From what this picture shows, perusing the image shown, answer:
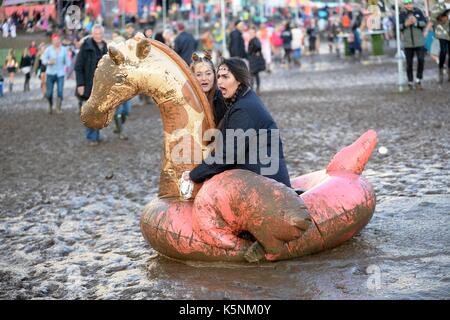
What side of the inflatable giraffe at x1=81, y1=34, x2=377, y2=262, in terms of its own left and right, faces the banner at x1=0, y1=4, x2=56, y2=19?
right

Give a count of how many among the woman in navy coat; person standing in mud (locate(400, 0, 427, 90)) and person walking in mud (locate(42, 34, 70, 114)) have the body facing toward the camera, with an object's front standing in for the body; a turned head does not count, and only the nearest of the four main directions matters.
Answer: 2

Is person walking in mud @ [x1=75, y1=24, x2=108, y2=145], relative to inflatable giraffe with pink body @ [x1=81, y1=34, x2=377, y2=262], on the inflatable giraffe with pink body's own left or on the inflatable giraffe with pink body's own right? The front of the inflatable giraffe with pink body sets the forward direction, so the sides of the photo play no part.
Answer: on the inflatable giraffe with pink body's own right

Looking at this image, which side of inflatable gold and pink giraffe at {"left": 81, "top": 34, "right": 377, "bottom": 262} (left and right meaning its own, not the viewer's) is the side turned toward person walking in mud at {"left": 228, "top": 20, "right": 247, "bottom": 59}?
right

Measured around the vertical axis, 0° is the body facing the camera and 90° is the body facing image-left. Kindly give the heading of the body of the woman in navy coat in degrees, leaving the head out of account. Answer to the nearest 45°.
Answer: approximately 90°

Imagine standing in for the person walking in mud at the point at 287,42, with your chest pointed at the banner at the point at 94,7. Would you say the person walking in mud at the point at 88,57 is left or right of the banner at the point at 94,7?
left

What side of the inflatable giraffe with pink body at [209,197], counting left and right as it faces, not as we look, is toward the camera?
left

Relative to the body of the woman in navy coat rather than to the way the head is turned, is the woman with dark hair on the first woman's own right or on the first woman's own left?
on the first woman's own right

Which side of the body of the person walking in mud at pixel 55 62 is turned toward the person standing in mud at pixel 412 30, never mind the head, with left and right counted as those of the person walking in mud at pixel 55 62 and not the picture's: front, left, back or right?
left
